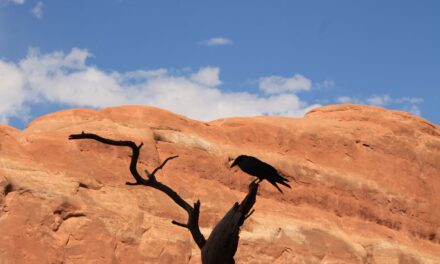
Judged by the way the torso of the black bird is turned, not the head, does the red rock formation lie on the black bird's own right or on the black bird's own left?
on the black bird's own right

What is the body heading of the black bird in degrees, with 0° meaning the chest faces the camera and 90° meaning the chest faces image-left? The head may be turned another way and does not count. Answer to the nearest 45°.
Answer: approximately 90°
